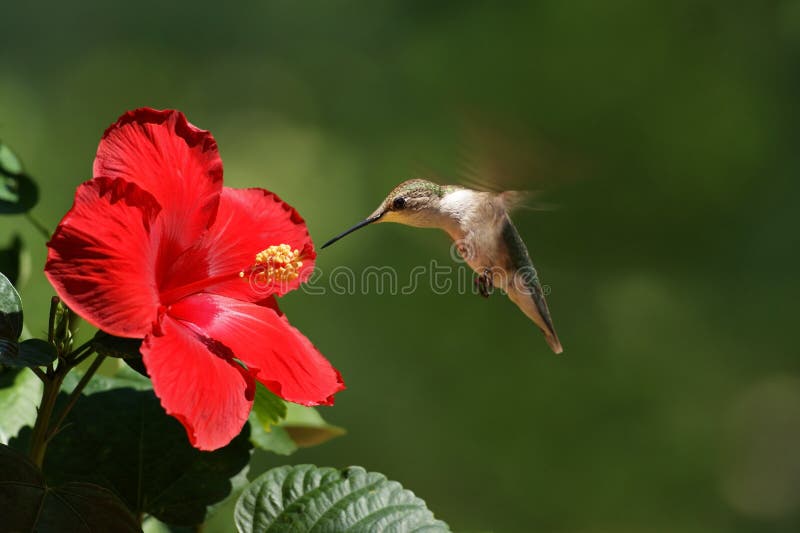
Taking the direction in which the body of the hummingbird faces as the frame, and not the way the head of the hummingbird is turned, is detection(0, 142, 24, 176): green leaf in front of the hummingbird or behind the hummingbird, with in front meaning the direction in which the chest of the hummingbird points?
in front

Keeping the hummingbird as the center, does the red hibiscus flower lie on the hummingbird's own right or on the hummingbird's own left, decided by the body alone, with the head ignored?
on the hummingbird's own left

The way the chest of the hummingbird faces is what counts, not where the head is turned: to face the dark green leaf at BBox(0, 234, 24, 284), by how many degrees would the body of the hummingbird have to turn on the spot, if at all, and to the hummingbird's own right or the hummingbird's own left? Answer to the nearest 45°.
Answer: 0° — it already faces it

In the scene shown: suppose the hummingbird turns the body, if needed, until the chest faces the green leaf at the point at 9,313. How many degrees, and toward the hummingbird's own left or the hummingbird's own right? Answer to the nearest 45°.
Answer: approximately 45° to the hummingbird's own left

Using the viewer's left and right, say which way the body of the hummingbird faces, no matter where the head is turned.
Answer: facing to the left of the viewer
